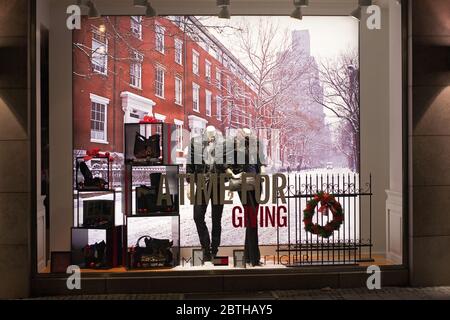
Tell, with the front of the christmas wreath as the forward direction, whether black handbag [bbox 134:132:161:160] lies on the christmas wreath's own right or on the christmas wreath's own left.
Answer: on the christmas wreath's own right

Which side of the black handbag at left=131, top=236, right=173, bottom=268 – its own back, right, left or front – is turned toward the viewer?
front

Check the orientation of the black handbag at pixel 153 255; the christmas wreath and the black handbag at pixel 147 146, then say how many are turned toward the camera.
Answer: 3

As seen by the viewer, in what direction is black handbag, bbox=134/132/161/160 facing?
toward the camera

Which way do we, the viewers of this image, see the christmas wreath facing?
facing the viewer

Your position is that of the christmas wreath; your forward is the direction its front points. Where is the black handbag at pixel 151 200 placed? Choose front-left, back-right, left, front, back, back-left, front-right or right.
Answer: right

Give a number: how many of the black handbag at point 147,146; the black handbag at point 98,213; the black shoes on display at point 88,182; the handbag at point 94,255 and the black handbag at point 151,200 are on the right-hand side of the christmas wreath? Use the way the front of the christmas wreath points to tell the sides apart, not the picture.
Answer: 5

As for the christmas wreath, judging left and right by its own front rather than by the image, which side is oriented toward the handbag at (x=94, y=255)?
right

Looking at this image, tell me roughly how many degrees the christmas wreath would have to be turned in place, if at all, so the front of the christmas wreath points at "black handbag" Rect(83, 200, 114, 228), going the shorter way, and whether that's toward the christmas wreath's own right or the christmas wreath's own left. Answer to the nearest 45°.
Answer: approximately 90° to the christmas wreath's own right
